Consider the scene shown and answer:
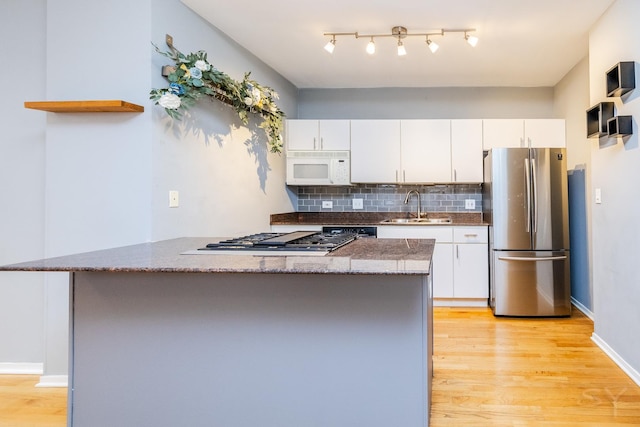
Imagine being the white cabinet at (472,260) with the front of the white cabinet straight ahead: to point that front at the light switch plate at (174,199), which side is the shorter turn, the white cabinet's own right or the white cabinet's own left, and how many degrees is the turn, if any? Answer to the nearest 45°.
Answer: approximately 45° to the white cabinet's own right

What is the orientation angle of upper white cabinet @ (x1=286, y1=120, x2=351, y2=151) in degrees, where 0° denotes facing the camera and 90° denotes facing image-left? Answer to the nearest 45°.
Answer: approximately 0°

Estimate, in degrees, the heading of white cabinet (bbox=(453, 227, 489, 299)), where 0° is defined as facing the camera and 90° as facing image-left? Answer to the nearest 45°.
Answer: approximately 0°

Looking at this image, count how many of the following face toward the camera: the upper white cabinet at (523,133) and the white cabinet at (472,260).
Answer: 2

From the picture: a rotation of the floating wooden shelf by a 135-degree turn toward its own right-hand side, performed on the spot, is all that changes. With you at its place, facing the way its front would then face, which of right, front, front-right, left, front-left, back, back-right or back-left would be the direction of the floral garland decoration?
right

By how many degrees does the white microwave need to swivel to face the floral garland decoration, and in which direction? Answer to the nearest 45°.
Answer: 0° — it already faces it
